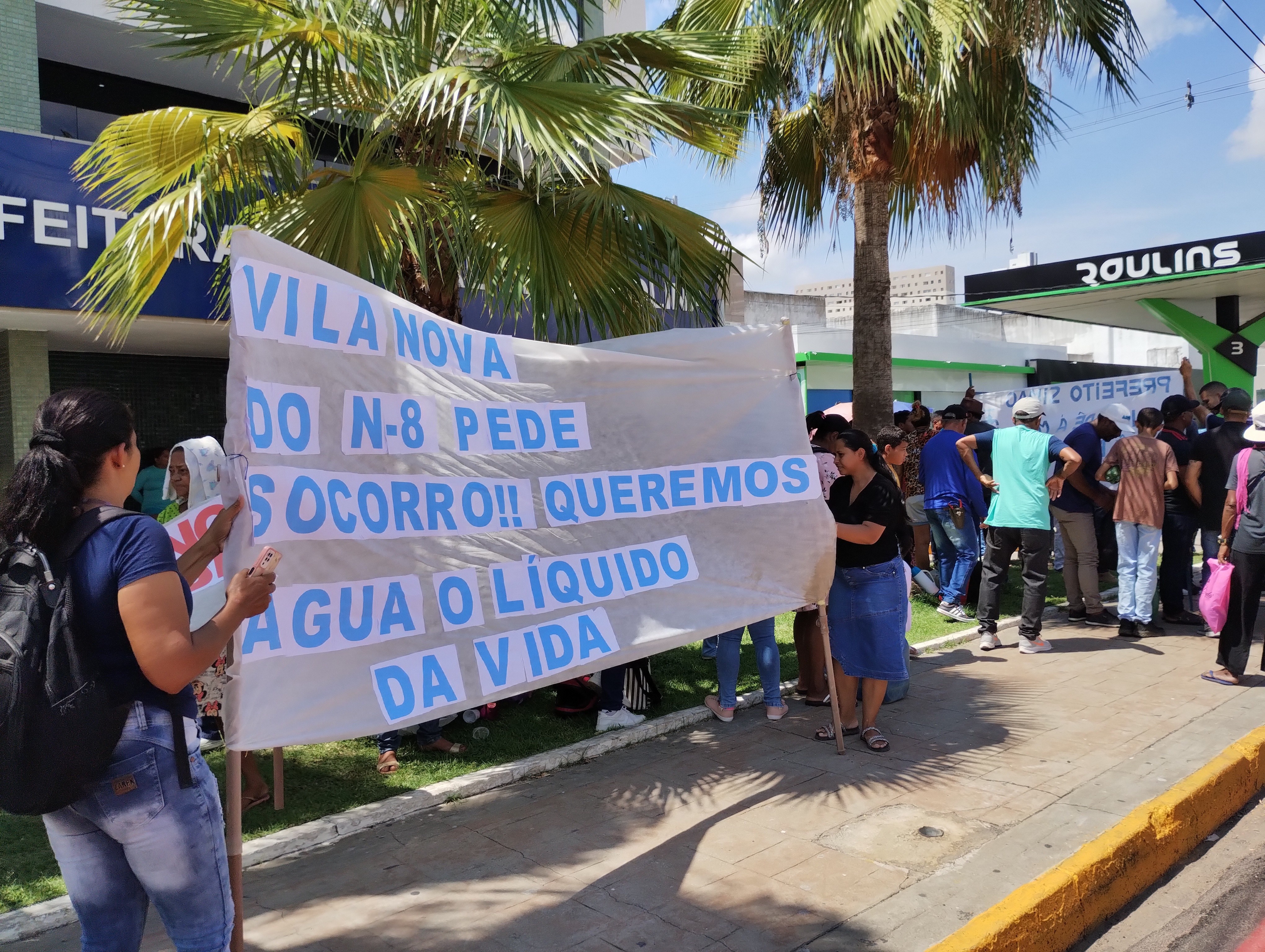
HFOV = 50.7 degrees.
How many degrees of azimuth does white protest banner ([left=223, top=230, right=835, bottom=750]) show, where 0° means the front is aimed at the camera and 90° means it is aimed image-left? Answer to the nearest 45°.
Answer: approximately 315°

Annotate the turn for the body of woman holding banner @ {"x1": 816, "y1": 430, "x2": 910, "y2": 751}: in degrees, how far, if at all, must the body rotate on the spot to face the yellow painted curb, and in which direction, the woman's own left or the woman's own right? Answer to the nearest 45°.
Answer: approximately 90° to the woman's own left

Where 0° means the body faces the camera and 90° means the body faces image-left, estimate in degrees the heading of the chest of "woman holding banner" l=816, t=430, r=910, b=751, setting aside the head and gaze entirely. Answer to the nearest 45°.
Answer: approximately 45°

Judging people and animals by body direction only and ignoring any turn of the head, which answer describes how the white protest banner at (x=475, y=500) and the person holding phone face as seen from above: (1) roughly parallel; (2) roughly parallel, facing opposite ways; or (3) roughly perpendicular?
roughly perpendicular

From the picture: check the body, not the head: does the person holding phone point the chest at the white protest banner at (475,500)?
yes

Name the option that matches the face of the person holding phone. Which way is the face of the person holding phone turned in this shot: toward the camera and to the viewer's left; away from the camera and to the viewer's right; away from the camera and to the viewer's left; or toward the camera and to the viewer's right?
away from the camera and to the viewer's right

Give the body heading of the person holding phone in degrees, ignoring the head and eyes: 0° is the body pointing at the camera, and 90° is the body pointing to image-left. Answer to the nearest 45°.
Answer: approximately 225°

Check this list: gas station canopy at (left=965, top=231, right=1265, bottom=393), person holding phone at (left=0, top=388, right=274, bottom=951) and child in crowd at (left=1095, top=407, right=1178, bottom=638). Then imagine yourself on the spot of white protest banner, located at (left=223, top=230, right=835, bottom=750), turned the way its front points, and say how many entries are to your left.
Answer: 2

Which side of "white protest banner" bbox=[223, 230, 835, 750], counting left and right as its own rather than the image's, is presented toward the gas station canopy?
left
